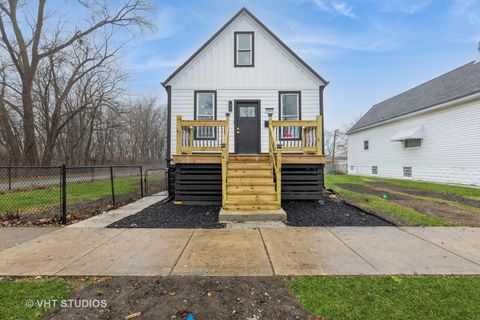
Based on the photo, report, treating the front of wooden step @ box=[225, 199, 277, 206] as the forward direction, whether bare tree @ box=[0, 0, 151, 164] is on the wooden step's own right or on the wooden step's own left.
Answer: on the wooden step's own right

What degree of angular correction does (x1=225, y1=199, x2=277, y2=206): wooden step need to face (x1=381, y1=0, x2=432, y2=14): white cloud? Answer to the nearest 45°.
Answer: approximately 135° to its left

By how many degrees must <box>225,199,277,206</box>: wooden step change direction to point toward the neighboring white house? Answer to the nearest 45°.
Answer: approximately 135° to its left

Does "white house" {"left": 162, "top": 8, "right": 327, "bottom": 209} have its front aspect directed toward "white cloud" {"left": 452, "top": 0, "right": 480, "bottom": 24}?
no

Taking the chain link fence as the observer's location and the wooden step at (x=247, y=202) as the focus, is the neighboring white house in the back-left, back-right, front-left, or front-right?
front-left

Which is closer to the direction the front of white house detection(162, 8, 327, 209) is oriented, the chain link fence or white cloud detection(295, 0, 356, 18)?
the chain link fence

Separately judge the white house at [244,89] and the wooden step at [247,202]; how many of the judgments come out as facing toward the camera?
2

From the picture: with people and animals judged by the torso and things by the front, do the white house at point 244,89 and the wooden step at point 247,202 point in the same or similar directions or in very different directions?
same or similar directions

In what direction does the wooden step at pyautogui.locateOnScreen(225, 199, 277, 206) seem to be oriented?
toward the camera

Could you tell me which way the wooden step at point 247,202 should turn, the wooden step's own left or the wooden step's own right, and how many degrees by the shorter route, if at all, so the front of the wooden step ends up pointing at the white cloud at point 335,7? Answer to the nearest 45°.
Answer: approximately 135° to the wooden step's own left

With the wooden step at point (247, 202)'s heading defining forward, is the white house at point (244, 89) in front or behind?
behind

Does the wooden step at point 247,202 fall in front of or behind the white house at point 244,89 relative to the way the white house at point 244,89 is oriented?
in front

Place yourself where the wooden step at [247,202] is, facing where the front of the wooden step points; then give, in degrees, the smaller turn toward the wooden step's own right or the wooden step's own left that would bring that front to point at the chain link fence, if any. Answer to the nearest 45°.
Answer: approximately 90° to the wooden step's own right

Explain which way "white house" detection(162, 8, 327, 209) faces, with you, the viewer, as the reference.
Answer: facing the viewer

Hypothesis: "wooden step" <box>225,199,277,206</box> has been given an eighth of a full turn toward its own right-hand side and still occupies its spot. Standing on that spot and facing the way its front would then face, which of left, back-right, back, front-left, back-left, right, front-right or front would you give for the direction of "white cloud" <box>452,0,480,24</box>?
back

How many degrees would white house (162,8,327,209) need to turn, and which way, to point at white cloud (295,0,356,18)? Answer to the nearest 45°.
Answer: approximately 135° to its left
